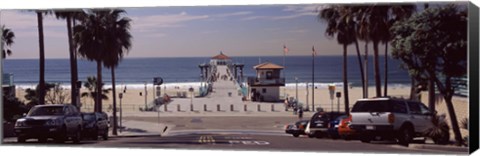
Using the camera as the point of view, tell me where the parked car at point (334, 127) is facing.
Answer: facing away from the viewer and to the right of the viewer

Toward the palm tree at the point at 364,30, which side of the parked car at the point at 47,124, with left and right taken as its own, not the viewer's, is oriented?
left

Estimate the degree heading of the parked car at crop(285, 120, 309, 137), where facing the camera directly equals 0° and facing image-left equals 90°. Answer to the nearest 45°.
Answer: approximately 225°

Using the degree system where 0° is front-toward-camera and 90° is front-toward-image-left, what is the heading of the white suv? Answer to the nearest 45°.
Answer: approximately 225°
